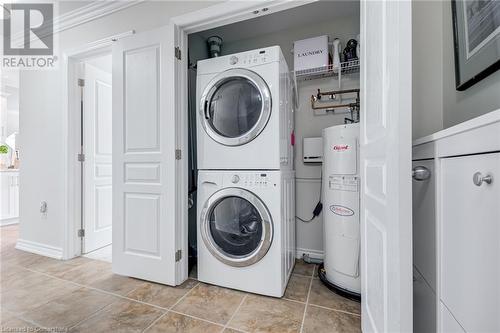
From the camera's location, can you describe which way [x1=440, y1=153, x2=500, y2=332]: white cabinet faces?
facing the viewer and to the left of the viewer

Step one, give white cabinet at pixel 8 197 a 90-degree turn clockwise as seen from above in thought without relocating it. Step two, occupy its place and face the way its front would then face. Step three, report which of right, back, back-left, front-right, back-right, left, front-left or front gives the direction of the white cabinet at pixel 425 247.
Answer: front-left

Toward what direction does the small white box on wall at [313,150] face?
toward the camera

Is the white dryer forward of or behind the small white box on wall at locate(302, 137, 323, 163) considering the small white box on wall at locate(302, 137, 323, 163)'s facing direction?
forward

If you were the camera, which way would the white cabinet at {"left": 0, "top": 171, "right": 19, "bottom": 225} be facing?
facing the viewer and to the right of the viewer

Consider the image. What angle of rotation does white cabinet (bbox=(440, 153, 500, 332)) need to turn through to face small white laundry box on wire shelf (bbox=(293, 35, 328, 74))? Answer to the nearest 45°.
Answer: approximately 90° to its right

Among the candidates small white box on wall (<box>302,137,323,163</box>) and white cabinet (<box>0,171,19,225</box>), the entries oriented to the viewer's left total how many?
0

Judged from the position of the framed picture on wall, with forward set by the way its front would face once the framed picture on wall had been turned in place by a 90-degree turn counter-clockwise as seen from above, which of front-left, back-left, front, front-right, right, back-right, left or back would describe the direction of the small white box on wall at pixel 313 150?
back

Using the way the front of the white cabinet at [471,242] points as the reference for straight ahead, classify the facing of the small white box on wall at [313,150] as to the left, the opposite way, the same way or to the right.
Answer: to the left

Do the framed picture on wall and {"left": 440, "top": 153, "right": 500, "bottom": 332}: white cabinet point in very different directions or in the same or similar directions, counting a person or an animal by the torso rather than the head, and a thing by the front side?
same or similar directions

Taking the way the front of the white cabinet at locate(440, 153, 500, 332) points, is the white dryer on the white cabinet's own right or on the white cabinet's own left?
on the white cabinet's own right

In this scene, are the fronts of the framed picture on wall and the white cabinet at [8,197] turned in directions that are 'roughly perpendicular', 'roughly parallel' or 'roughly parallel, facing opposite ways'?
roughly parallel, facing opposite ways
